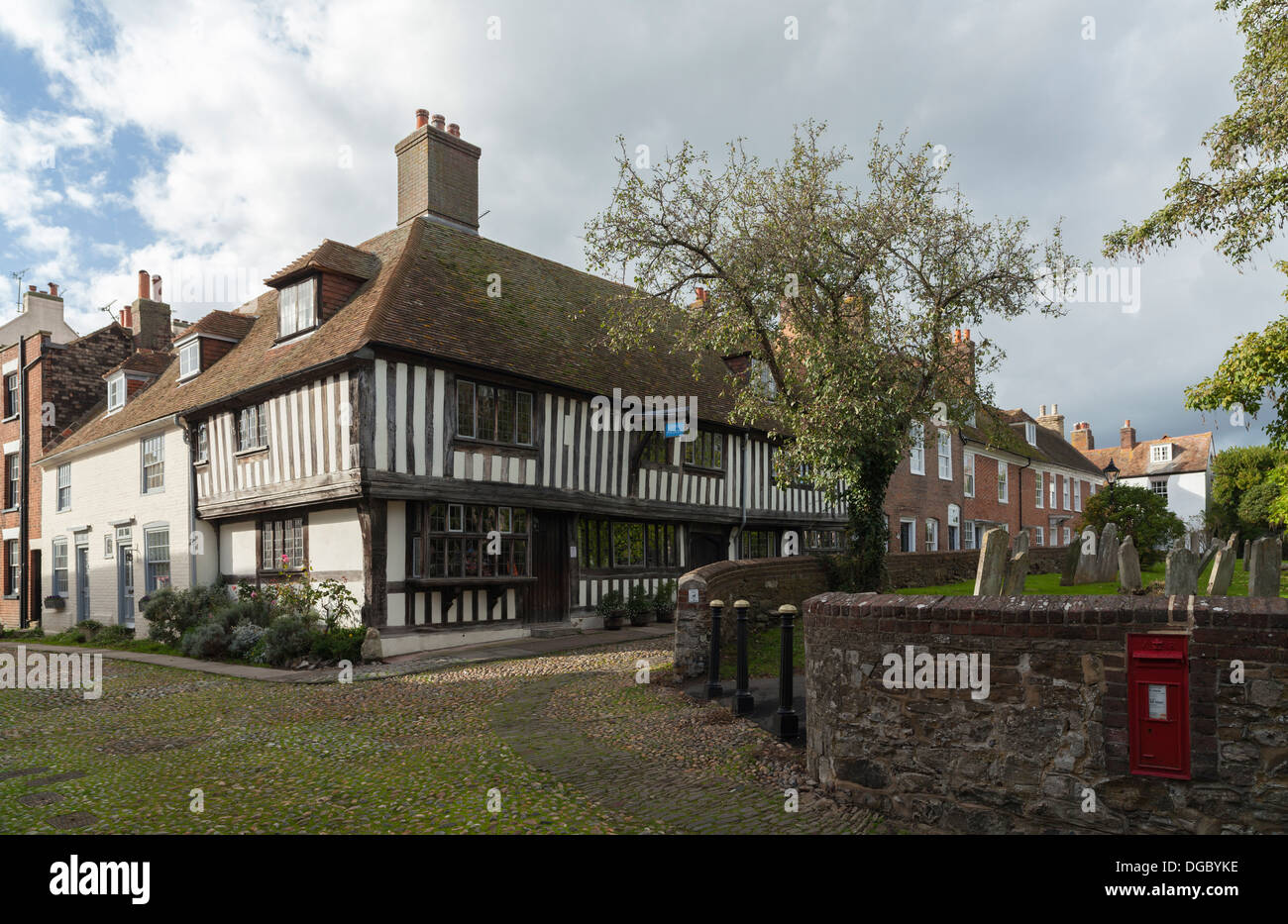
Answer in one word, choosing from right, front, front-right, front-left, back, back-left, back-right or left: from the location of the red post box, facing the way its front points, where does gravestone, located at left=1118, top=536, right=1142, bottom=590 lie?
back

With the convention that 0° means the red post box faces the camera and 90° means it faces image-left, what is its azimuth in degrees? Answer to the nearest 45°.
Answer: approximately 0°

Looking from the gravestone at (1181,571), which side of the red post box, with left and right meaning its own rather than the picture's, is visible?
back

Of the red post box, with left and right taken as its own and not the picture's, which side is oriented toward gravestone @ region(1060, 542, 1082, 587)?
back

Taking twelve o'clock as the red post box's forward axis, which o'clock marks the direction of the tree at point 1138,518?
The tree is roughly at 6 o'clock from the red post box.

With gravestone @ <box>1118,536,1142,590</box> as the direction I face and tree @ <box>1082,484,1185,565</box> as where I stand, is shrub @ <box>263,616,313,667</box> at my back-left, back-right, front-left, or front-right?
front-right

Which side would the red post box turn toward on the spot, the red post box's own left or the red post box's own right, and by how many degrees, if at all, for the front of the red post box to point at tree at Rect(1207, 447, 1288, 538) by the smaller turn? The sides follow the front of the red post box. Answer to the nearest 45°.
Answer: approximately 180°
